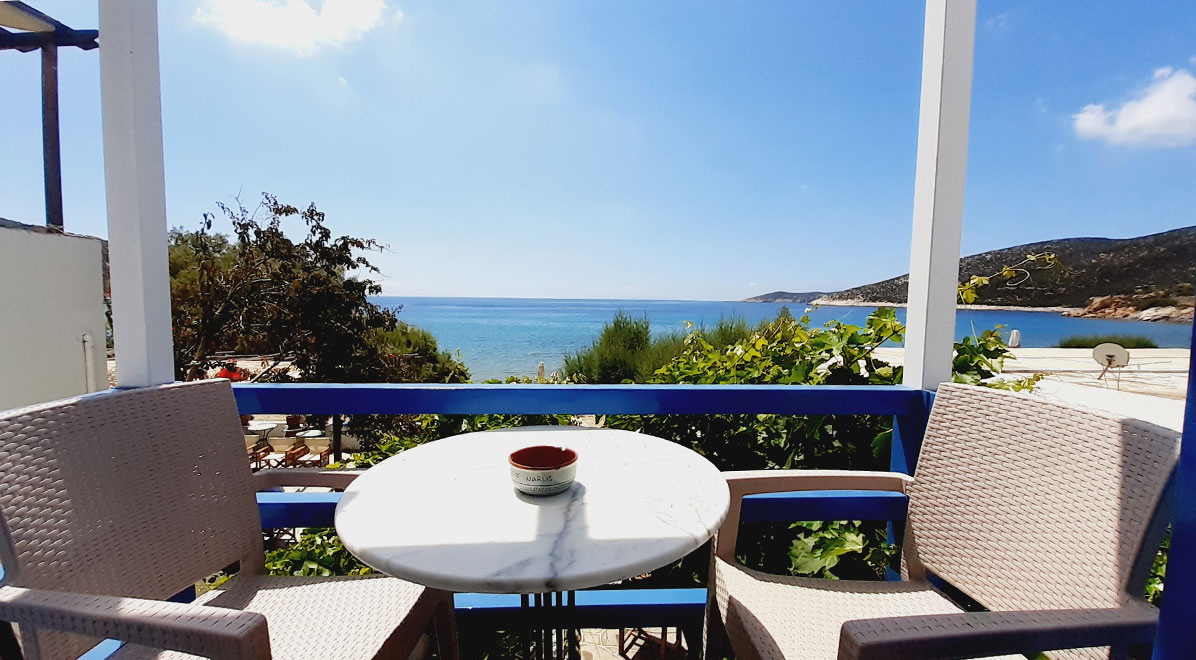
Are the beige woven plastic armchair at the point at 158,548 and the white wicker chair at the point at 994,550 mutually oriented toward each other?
yes

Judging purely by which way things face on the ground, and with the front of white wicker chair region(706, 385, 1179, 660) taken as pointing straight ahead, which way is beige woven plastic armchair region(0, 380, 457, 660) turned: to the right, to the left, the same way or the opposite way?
the opposite way

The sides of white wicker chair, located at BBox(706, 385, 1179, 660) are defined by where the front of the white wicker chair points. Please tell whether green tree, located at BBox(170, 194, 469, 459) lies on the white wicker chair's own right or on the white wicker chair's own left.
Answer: on the white wicker chair's own right

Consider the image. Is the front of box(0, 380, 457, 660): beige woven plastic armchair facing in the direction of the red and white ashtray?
yes

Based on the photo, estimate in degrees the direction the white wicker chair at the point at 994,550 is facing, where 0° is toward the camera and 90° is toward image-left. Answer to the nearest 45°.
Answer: approximately 45°

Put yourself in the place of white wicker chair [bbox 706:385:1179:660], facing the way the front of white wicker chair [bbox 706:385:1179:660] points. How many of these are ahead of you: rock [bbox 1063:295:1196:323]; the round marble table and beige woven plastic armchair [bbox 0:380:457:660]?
2

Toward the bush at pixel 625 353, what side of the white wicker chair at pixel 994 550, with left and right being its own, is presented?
right

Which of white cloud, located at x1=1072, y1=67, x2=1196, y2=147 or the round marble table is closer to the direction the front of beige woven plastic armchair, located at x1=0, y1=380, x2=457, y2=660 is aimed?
the round marble table

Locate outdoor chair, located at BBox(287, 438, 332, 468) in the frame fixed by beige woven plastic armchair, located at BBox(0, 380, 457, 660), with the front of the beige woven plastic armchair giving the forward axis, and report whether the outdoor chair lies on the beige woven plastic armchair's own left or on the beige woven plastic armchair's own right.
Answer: on the beige woven plastic armchair's own left
